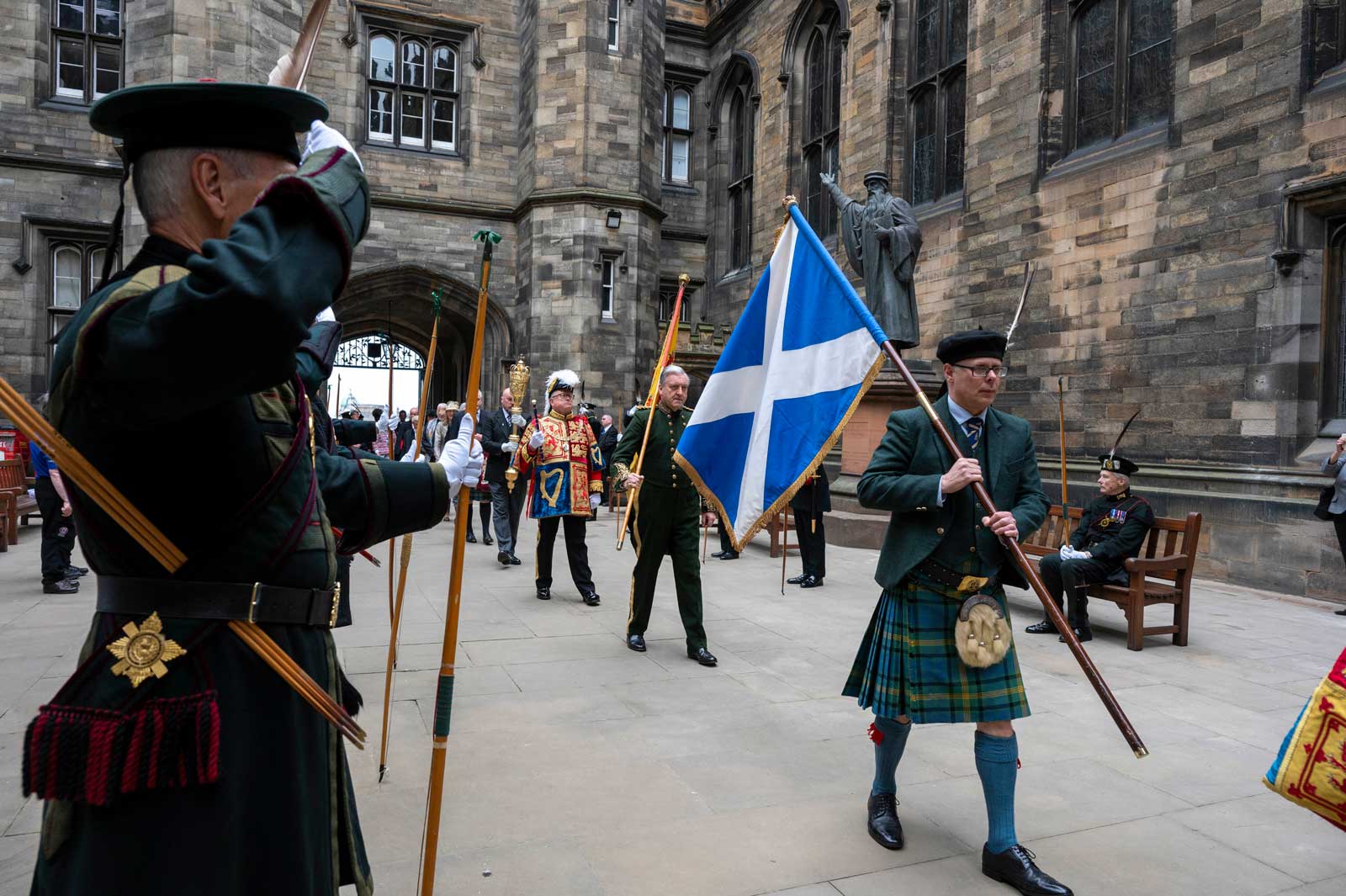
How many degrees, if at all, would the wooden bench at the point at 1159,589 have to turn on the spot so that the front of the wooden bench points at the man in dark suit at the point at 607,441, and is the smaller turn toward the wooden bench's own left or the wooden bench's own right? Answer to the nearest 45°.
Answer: approximately 90° to the wooden bench's own right

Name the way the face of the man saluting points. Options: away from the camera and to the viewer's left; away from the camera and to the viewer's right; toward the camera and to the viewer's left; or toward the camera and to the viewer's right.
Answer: away from the camera and to the viewer's right

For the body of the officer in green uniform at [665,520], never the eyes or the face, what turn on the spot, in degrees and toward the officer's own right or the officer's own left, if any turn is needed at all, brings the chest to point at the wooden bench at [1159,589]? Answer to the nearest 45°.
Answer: approximately 45° to the officer's own left

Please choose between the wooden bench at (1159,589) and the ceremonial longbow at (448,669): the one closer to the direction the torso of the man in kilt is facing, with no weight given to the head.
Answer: the ceremonial longbow

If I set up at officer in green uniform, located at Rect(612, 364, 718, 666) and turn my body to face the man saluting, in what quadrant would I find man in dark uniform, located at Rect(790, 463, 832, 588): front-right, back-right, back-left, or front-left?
back-left
